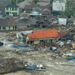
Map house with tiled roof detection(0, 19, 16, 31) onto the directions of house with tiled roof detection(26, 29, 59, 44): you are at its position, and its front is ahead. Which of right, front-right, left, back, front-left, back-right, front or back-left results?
back-right

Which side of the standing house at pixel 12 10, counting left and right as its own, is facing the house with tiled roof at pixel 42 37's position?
front

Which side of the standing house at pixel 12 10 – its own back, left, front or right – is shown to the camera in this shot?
front

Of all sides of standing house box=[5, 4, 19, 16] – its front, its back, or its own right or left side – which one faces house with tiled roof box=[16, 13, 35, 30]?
front

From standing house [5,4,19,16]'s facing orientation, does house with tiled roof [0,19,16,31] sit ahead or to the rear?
ahead

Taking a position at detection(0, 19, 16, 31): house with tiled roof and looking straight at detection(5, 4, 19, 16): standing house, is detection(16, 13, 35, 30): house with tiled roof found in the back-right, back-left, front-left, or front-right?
front-right

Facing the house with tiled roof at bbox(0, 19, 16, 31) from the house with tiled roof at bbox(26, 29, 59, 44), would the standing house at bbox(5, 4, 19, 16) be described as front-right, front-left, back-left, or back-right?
front-right

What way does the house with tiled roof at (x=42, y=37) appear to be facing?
toward the camera
